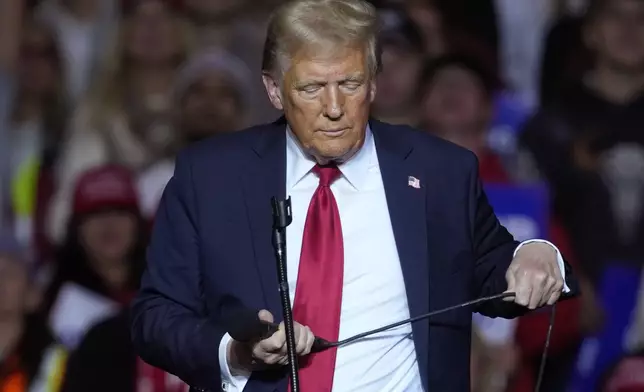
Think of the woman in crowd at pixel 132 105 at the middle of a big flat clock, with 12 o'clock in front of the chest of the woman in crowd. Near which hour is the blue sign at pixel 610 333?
The blue sign is roughly at 10 o'clock from the woman in crowd.

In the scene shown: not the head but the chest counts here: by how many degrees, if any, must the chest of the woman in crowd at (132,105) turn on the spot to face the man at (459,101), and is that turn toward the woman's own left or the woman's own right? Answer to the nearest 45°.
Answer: approximately 90° to the woman's own left

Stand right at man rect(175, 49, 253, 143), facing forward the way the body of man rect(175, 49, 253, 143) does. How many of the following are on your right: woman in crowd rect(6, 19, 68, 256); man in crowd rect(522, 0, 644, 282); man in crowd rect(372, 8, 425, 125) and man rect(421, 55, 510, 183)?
1

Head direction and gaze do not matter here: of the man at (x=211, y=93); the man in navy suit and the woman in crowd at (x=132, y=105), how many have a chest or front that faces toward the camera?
3

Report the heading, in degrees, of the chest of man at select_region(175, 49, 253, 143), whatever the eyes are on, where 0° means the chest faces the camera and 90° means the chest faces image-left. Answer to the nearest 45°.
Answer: approximately 0°

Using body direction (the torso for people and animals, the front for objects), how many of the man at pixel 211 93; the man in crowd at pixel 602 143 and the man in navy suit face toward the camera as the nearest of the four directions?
3
